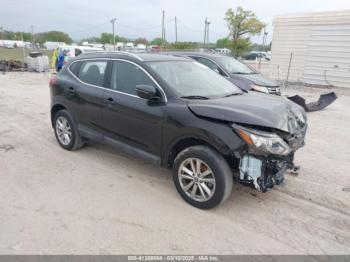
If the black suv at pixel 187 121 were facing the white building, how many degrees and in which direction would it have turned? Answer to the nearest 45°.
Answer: approximately 90° to its left

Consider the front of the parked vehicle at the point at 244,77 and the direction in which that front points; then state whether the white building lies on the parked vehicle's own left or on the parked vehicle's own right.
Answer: on the parked vehicle's own left

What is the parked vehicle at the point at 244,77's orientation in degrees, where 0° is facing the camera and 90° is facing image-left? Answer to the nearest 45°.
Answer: approximately 315°

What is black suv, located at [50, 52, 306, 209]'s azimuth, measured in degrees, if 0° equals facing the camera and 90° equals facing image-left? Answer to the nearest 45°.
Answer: approximately 315°
